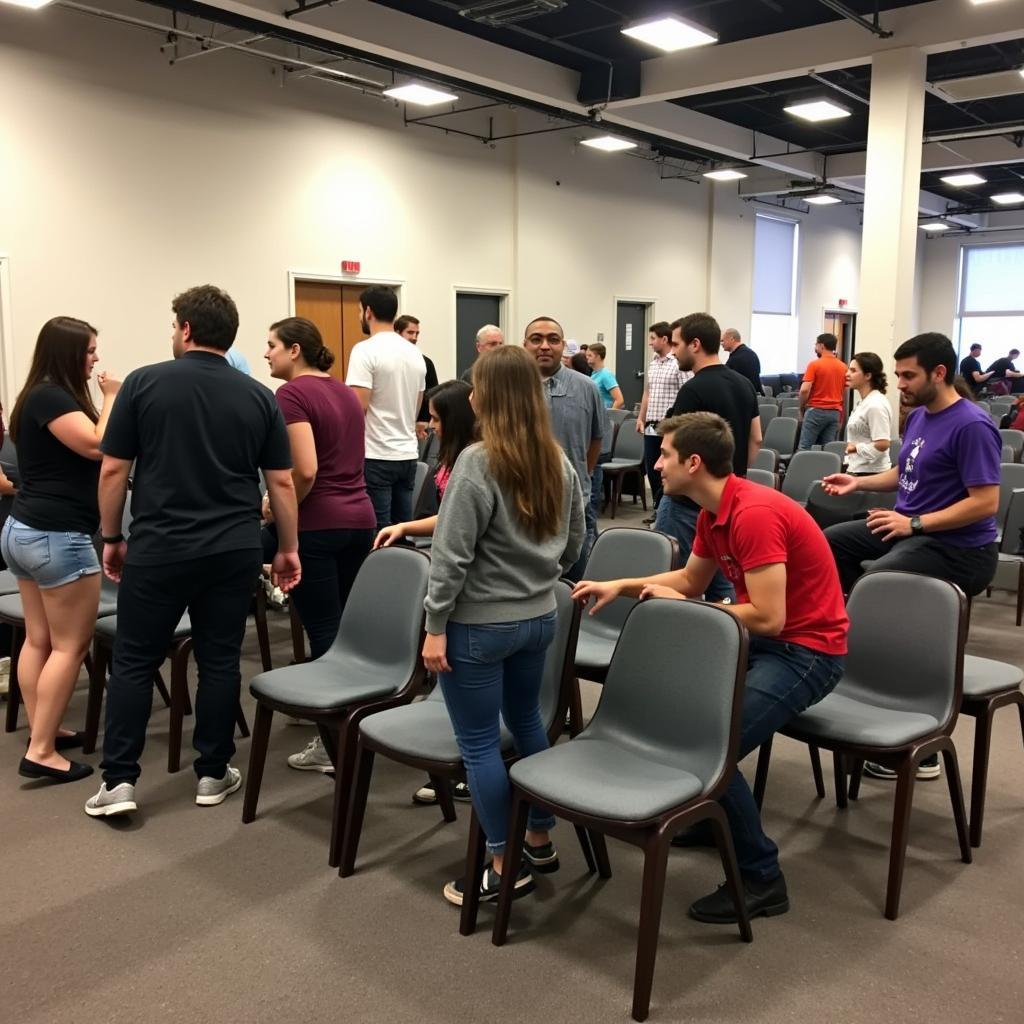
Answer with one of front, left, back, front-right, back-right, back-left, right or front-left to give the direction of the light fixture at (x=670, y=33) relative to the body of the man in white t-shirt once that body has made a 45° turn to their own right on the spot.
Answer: front-right

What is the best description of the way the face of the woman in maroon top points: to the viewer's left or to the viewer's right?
to the viewer's left

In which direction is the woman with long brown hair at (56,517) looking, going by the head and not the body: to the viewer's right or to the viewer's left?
to the viewer's right

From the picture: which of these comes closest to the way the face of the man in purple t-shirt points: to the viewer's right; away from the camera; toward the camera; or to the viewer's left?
to the viewer's left

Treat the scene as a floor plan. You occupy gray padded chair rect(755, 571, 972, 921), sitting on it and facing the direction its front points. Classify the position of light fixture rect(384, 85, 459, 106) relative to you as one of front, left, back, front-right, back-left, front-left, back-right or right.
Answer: right

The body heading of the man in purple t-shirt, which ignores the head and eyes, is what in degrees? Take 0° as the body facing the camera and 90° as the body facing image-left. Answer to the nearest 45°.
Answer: approximately 45°

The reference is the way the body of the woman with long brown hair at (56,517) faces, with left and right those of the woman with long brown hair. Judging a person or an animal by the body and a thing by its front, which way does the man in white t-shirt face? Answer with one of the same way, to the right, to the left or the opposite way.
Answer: to the left

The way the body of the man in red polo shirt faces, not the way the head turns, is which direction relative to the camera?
to the viewer's left

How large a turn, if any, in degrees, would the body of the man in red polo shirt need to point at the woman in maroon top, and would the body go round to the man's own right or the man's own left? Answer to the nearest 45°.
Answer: approximately 45° to the man's own right

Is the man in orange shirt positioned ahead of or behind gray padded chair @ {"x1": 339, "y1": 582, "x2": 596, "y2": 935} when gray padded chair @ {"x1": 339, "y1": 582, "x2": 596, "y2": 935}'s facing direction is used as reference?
behind

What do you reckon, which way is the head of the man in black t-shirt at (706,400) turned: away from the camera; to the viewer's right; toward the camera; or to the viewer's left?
to the viewer's left
